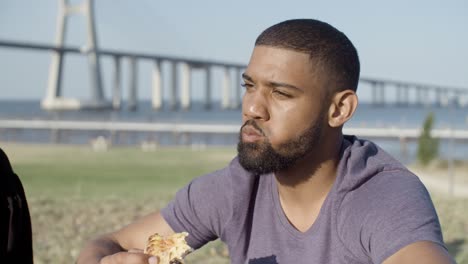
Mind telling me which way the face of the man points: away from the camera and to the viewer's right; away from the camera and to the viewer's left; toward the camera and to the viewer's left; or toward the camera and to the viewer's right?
toward the camera and to the viewer's left

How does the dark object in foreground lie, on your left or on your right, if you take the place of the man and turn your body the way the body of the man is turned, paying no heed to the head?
on your right

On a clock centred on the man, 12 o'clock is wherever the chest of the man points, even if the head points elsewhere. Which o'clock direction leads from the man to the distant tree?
The distant tree is roughly at 5 o'clock from the man.

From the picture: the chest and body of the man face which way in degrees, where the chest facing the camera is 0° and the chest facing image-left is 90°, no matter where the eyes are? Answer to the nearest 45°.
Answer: approximately 45°

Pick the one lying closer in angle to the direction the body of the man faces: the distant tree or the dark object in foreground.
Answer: the dark object in foreground
